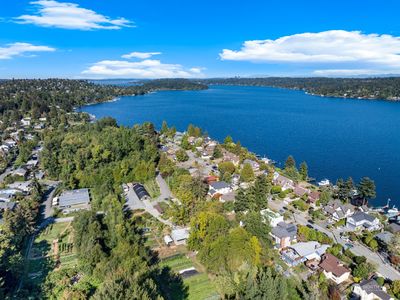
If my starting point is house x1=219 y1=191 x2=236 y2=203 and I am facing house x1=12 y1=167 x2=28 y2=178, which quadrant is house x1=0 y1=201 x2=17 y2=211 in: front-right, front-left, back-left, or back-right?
front-left

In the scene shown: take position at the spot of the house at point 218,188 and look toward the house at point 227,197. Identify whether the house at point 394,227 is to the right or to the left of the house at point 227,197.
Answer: left

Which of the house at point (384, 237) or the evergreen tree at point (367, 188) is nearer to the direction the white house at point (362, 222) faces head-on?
the house

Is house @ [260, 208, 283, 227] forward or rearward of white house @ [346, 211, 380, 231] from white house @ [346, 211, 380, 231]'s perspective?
forward
